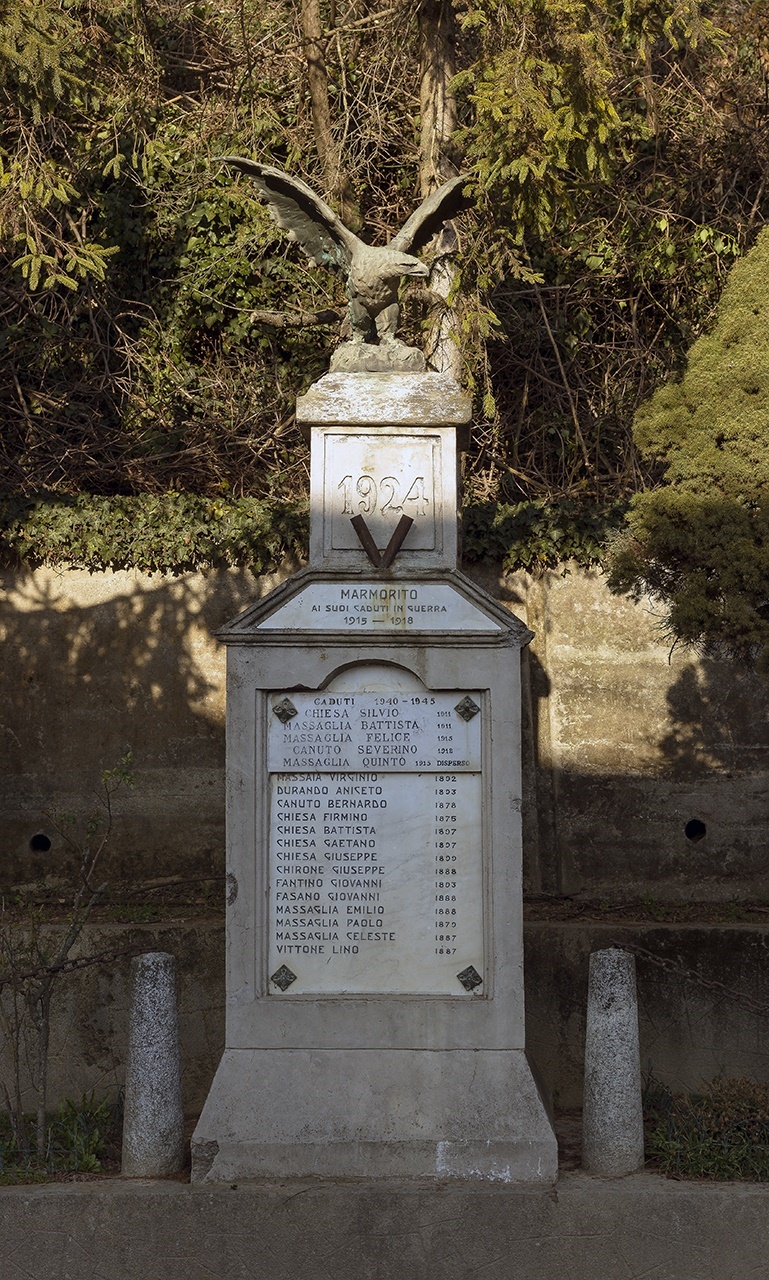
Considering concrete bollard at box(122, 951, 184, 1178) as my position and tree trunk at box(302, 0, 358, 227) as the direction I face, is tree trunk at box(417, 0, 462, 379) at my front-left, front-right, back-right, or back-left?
front-right

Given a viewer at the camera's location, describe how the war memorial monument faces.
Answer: facing the viewer

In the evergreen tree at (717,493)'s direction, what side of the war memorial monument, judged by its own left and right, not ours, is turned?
left
